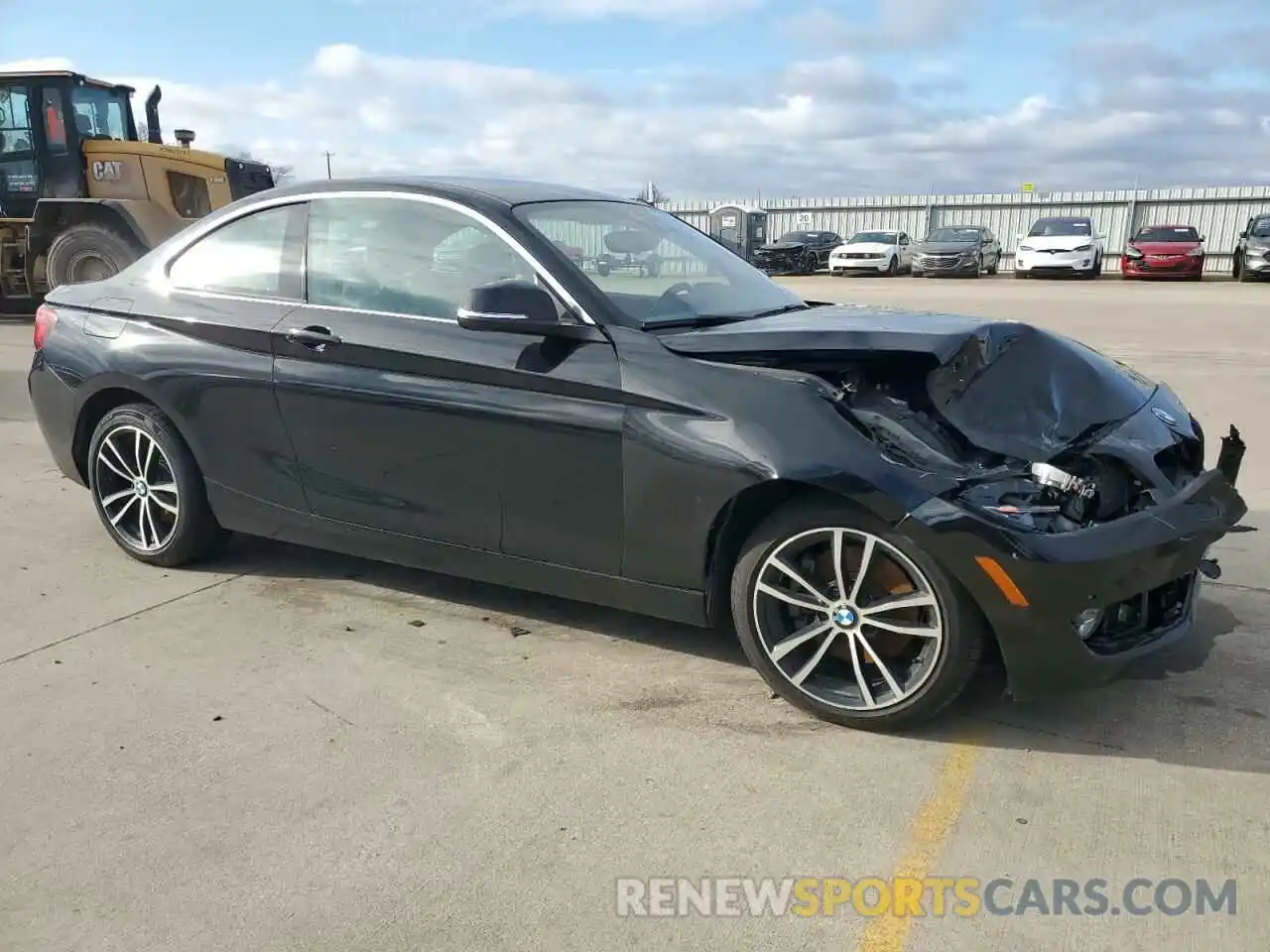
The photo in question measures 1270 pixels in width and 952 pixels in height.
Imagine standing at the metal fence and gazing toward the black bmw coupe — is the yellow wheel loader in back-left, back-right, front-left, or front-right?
front-right

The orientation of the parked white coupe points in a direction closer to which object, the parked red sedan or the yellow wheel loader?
the yellow wheel loader

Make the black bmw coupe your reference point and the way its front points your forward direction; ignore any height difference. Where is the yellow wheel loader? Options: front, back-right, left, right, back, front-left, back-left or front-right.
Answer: back

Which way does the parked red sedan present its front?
toward the camera

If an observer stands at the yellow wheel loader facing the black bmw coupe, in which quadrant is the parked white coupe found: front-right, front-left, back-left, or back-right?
back-left

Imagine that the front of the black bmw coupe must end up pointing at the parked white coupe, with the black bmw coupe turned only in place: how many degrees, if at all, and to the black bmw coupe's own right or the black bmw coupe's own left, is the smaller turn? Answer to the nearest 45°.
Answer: approximately 135° to the black bmw coupe's own left

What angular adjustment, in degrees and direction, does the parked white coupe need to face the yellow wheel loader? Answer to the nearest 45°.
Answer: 0° — it already faces it

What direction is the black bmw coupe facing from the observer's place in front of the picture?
facing the viewer and to the right of the viewer

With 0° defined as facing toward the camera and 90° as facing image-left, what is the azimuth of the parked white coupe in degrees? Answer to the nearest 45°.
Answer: approximately 45°

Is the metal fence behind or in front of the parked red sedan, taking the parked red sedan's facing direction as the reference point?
behind

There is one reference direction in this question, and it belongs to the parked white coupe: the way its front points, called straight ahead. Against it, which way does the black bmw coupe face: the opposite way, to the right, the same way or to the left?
to the left

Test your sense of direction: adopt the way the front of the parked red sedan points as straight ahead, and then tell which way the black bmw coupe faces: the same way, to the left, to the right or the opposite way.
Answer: to the left

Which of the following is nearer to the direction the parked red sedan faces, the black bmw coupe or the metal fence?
the black bmw coupe

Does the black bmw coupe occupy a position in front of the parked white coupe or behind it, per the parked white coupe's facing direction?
in front

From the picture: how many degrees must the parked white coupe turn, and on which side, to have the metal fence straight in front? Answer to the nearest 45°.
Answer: approximately 180°

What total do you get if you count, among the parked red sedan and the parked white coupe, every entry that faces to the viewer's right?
0

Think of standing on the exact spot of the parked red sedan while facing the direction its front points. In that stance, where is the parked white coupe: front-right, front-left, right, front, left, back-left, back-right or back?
right

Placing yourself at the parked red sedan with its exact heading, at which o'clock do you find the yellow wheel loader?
The yellow wheel loader is roughly at 1 o'clock from the parked red sedan.

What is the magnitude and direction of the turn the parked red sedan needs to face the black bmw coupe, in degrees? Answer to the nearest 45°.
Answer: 0° — it already faces it

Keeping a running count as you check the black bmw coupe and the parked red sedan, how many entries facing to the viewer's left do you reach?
0
